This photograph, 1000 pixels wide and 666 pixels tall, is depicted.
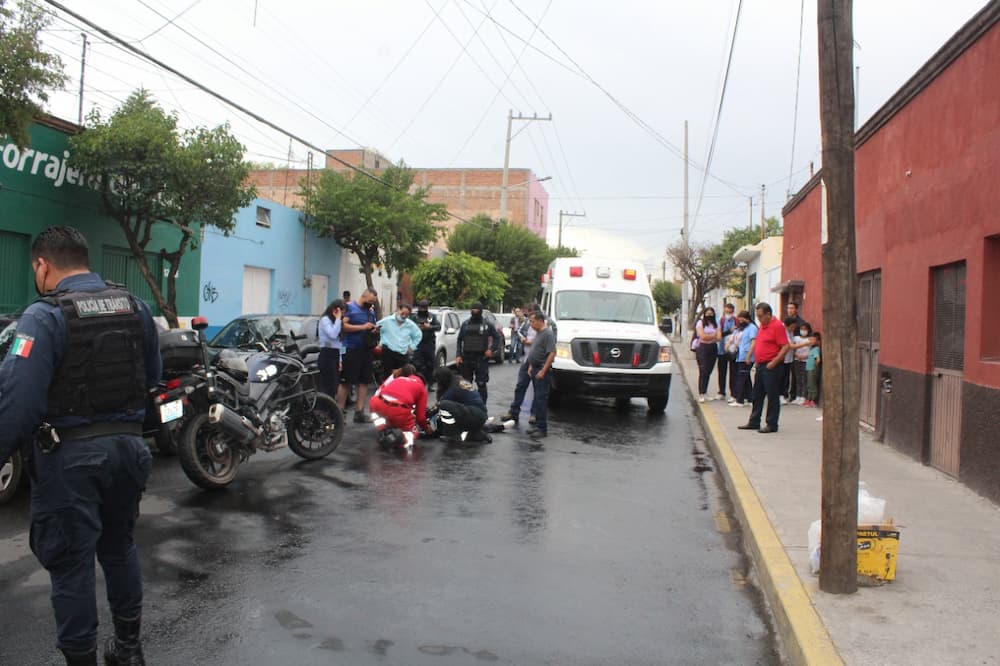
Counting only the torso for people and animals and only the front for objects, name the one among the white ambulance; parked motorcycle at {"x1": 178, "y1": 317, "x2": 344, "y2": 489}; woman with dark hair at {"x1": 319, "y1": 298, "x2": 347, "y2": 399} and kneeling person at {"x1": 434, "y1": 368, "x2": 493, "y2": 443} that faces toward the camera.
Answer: the white ambulance

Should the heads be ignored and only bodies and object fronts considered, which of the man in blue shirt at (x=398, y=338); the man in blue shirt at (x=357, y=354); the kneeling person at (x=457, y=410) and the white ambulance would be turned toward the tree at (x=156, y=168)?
the kneeling person

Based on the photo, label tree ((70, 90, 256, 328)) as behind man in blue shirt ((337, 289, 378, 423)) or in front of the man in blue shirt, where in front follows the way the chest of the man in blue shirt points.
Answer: behind

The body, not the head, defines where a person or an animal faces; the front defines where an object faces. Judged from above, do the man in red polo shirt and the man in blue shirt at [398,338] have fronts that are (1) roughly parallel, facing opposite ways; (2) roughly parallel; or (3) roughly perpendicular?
roughly perpendicular

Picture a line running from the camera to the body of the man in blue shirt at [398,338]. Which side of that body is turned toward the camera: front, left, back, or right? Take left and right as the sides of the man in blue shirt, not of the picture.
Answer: front

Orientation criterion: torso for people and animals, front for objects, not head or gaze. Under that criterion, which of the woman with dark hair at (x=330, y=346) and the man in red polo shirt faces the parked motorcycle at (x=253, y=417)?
the man in red polo shirt

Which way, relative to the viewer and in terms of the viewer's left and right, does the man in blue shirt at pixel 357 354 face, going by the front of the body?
facing the viewer and to the right of the viewer

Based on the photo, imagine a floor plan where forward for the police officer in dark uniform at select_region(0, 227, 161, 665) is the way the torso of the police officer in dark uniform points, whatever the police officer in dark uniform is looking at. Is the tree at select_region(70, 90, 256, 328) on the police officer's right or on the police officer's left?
on the police officer's right

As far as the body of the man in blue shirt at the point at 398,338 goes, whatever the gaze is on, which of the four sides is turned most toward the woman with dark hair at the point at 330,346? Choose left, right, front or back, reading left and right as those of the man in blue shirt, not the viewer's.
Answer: right

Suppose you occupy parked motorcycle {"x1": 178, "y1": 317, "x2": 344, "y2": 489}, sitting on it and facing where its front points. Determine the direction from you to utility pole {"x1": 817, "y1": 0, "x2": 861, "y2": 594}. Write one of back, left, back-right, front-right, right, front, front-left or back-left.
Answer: right

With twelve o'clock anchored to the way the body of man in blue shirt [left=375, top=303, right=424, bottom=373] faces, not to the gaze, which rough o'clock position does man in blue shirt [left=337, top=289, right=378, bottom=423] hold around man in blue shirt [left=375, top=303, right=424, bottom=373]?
man in blue shirt [left=337, top=289, right=378, bottom=423] is roughly at 3 o'clock from man in blue shirt [left=375, top=303, right=424, bottom=373].

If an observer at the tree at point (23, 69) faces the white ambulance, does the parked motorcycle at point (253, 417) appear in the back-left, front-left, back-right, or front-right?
front-right
